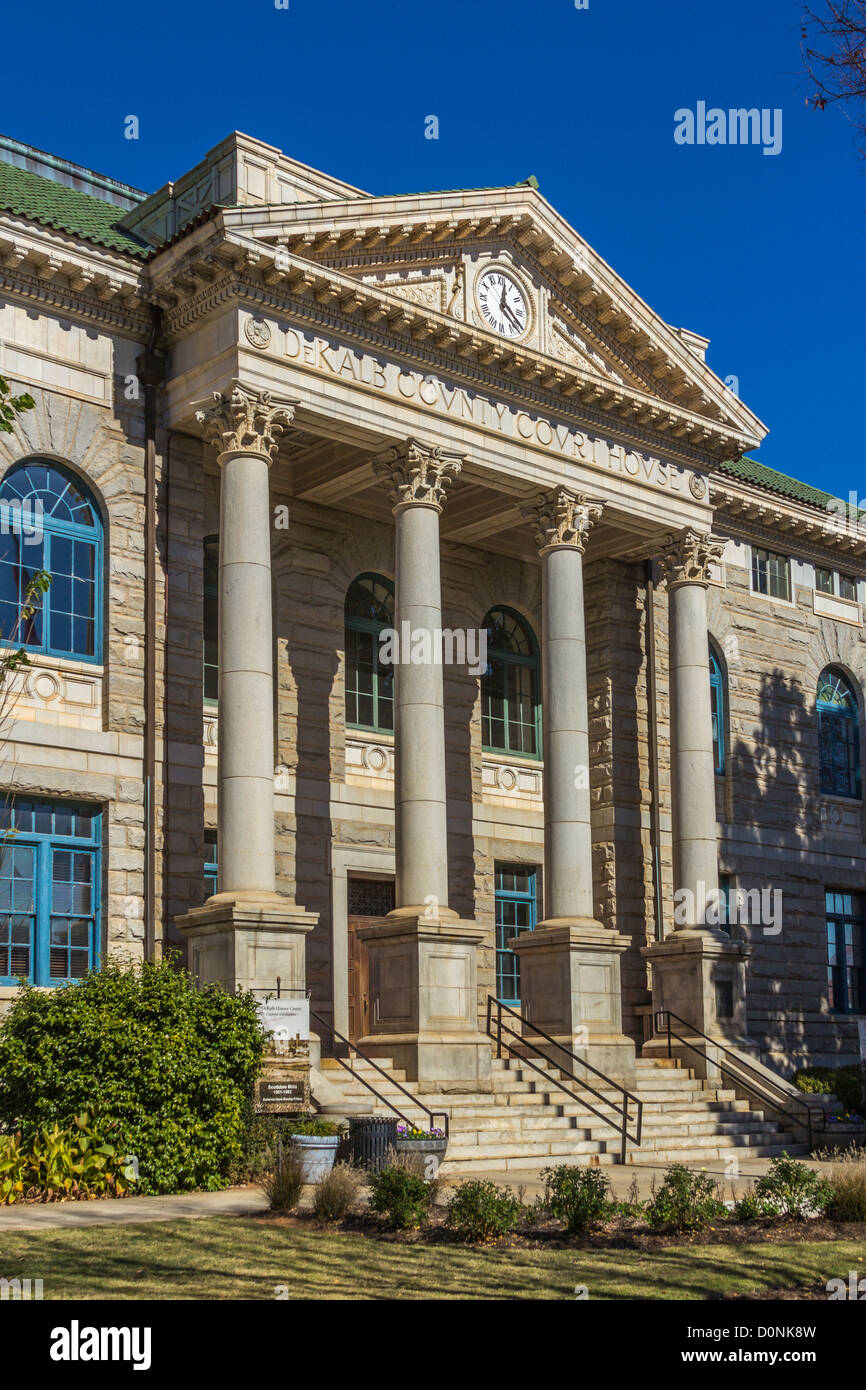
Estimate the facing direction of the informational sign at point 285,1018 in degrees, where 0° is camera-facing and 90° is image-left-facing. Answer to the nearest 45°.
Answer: approximately 0°

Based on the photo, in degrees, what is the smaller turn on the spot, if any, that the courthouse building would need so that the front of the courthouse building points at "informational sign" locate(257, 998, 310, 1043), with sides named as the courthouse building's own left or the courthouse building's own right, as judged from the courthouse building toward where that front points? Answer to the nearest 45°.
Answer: approximately 45° to the courthouse building's own right

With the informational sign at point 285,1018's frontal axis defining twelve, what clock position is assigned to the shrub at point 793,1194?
The shrub is roughly at 11 o'clock from the informational sign.

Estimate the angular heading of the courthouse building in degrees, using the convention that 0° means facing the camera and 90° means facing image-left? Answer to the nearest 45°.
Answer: approximately 315°

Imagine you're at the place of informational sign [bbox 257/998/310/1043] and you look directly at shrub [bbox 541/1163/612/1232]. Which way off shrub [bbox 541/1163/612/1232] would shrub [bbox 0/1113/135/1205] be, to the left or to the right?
right

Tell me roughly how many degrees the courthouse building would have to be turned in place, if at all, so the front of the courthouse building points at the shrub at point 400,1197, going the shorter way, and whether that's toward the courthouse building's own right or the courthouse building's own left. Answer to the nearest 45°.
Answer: approximately 45° to the courthouse building's own right

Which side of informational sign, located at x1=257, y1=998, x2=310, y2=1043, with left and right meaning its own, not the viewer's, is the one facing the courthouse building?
back
